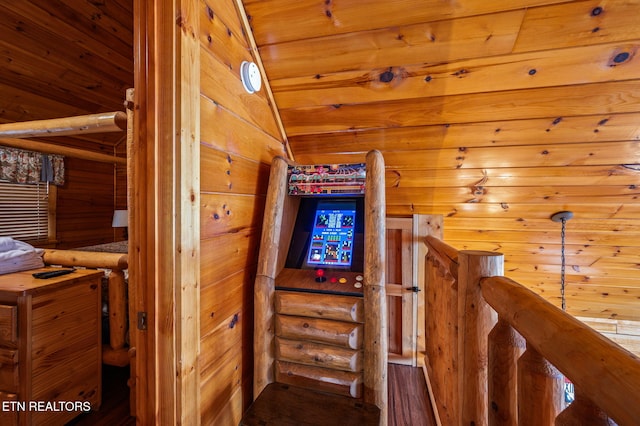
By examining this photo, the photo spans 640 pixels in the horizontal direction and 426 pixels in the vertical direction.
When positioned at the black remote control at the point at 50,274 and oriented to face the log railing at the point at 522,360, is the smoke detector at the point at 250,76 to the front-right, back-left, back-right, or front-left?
front-left

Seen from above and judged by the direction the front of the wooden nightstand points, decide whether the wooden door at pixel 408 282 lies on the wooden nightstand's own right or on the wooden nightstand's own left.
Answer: on the wooden nightstand's own left

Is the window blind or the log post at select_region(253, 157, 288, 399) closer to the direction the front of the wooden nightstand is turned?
the log post

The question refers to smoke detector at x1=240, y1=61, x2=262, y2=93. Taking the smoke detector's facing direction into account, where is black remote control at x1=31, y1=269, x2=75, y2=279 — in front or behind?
behind

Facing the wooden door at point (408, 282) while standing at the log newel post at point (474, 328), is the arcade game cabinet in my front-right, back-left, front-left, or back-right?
front-left

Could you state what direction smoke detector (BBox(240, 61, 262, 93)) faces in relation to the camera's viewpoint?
facing the viewer and to the right of the viewer

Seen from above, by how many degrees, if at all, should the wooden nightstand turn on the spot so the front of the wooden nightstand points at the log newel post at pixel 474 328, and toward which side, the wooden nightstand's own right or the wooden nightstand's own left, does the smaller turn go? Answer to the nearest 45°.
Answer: approximately 90° to the wooden nightstand's own left

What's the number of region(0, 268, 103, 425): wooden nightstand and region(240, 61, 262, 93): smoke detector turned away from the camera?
0

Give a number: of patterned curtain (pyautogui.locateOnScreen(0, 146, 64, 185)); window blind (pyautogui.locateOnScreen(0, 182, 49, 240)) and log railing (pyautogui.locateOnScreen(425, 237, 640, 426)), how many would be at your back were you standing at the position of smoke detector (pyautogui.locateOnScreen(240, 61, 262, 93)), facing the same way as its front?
2

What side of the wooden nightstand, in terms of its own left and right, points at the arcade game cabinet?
left
